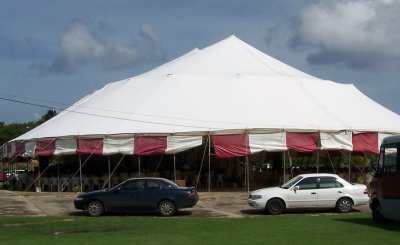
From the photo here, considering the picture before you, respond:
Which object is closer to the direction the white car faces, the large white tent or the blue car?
the blue car

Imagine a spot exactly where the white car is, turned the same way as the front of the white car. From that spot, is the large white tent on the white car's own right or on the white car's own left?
on the white car's own right

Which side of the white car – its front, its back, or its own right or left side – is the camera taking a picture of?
left

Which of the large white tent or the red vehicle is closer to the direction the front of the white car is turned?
the large white tent

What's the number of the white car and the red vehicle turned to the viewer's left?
2

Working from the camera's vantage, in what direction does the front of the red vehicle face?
facing to the left of the viewer

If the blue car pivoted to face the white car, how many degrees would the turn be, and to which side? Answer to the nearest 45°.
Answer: approximately 180°

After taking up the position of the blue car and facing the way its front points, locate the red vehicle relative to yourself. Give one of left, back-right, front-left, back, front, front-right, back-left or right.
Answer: back-left

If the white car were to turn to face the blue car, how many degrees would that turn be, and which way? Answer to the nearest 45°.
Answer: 0° — it already faces it

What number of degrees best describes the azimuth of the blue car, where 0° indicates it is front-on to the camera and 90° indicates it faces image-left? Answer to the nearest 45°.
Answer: approximately 90°
